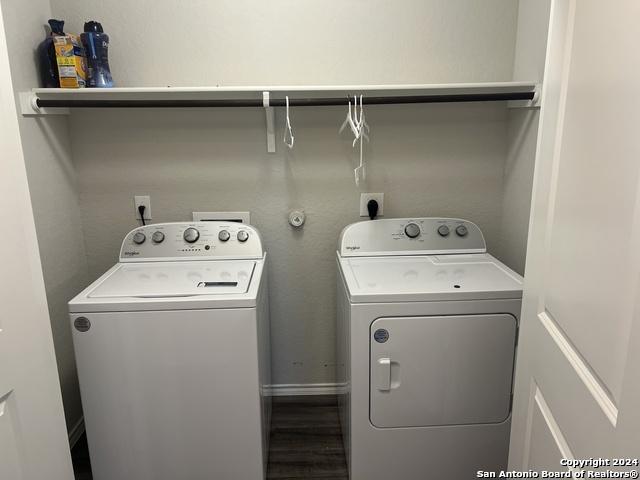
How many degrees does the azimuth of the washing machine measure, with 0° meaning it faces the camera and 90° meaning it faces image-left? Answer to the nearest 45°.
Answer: approximately 0°

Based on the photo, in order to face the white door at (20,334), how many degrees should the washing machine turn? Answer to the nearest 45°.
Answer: approximately 45° to its right

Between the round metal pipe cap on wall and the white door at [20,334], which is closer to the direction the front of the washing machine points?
the white door

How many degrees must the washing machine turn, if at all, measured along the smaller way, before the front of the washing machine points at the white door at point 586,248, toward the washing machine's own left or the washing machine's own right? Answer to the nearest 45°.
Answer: approximately 45° to the washing machine's own left

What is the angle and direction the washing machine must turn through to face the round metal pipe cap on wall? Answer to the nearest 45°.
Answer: approximately 135° to its left
